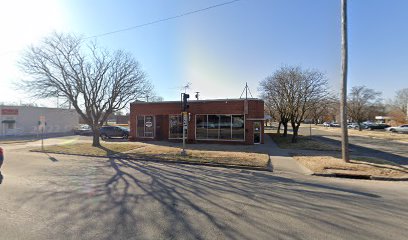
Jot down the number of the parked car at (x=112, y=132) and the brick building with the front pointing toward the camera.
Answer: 1

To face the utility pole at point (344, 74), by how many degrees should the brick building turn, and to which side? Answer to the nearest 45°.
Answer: approximately 45° to its left

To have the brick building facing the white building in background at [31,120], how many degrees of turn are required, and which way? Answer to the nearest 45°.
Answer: approximately 135° to its right

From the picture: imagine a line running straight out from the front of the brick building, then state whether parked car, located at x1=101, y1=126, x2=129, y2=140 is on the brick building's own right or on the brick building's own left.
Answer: on the brick building's own right

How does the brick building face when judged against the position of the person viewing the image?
facing the viewer

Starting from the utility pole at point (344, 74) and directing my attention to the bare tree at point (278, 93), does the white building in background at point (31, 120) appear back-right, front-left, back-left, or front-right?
front-left

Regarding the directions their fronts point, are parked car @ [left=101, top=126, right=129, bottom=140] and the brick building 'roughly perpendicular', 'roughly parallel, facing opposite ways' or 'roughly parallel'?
roughly perpendicular
